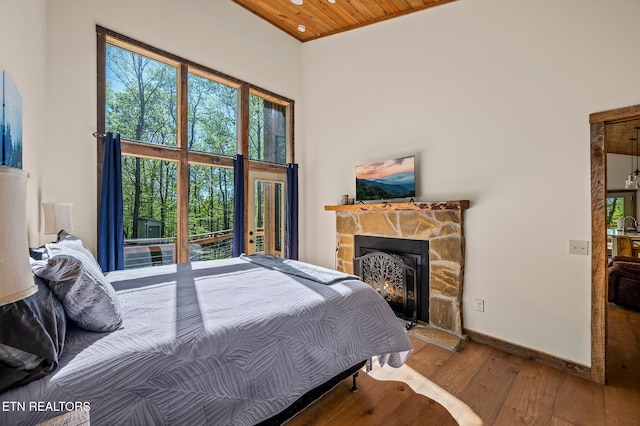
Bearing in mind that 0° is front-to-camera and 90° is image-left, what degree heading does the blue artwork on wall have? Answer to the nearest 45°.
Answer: approximately 270°

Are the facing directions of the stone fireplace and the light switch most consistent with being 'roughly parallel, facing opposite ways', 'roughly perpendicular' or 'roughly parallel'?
roughly parallel

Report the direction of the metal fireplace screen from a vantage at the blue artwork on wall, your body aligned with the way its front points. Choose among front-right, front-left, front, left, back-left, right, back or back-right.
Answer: front

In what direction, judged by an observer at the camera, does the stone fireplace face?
facing the viewer and to the left of the viewer

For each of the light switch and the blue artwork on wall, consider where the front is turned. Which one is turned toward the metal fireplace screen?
the blue artwork on wall

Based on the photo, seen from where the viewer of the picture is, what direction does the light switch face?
facing the viewer

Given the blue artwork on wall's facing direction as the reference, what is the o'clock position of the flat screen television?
The flat screen television is roughly at 12 o'clock from the blue artwork on wall.

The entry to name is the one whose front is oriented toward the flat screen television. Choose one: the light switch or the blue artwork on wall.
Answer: the blue artwork on wall

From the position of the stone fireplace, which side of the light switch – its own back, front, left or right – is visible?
right

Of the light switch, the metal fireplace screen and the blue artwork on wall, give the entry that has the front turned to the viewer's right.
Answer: the blue artwork on wall

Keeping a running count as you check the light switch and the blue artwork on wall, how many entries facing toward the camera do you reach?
1

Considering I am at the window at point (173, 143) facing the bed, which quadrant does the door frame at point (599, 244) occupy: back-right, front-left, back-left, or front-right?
front-left

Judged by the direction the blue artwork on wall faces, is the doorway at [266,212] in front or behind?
in front

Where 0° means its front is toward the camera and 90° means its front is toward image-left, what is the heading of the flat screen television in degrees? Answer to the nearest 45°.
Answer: approximately 45°

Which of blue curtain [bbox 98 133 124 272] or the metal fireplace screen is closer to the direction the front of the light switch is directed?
the blue curtain
